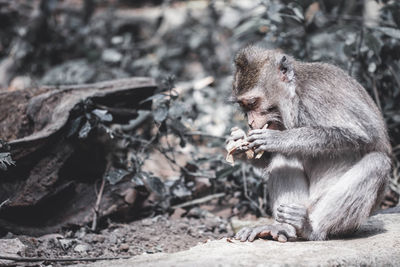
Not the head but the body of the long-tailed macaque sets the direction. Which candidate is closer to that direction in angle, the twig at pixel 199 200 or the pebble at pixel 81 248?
the pebble

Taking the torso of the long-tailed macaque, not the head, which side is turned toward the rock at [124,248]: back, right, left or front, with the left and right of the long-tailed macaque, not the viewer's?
front

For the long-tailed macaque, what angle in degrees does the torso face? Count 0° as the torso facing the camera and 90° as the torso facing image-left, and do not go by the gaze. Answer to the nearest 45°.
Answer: approximately 90°

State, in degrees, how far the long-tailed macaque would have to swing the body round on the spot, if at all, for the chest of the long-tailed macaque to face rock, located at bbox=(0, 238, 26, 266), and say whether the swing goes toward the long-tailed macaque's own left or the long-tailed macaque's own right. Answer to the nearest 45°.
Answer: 0° — it already faces it

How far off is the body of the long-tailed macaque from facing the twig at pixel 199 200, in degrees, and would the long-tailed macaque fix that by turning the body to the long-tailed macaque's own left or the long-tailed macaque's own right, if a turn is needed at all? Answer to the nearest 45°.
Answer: approximately 45° to the long-tailed macaque's own right

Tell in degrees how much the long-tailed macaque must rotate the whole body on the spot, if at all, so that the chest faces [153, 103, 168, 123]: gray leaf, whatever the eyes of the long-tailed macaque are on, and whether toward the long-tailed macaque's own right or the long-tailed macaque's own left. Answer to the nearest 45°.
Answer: approximately 45° to the long-tailed macaque's own right

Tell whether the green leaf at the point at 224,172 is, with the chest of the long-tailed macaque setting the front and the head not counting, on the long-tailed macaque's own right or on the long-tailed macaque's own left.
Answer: on the long-tailed macaque's own right

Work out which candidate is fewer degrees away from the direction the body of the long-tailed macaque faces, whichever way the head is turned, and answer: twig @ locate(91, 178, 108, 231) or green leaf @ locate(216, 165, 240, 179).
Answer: the twig

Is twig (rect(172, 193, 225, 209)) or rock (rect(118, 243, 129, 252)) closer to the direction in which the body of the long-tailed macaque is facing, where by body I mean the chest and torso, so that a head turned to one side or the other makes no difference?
the rock
